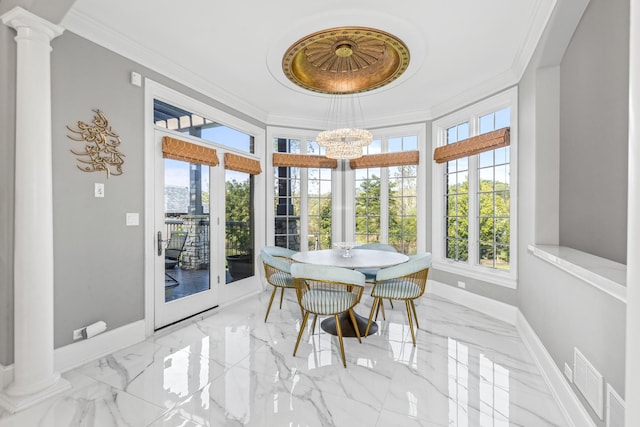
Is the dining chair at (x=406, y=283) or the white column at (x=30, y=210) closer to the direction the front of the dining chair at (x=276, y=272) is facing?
the dining chair

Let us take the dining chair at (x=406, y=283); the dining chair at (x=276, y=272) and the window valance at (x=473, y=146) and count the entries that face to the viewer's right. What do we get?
1

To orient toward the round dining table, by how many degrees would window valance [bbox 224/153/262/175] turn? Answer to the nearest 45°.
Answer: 0° — it already faces it

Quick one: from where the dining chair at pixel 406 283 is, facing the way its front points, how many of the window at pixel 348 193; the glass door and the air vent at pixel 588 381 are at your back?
1

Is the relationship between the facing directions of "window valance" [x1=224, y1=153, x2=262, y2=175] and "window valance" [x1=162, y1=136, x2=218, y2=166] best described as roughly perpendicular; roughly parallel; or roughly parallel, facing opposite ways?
roughly parallel

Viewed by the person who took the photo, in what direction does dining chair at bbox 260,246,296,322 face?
facing to the right of the viewer

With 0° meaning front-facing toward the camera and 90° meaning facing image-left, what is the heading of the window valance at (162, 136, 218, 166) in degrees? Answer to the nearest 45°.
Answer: approximately 315°

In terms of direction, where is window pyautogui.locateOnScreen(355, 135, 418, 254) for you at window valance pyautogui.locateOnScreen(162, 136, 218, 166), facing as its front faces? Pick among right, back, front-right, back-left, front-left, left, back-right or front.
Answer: front-left
